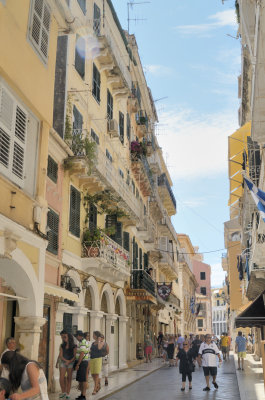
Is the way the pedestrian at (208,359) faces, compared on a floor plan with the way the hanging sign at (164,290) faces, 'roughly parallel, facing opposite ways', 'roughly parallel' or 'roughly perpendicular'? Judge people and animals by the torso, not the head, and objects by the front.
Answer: roughly parallel

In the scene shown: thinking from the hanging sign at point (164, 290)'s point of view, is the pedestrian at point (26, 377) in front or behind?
in front

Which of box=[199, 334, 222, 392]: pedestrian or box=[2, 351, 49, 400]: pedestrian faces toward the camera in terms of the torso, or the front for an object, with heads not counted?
box=[199, 334, 222, 392]: pedestrian

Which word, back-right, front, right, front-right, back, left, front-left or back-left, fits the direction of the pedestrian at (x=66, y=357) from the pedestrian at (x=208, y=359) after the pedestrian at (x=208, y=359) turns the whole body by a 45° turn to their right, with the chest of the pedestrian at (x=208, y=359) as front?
front

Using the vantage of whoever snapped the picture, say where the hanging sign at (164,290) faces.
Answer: facing the viewer

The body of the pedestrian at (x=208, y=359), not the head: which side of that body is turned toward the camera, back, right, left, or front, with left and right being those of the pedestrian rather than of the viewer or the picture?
front

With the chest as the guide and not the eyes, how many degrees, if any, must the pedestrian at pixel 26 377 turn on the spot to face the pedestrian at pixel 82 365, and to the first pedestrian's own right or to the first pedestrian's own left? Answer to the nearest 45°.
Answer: approximately 90° to the first pedestrian's own right

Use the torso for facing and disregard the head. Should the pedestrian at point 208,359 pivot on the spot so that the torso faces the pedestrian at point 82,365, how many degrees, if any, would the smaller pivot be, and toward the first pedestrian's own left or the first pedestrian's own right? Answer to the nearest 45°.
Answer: approximately 45° to the first pedestrian's own right

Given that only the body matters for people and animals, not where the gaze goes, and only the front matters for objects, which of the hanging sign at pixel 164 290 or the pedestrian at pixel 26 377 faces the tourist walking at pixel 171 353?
the hanging sign

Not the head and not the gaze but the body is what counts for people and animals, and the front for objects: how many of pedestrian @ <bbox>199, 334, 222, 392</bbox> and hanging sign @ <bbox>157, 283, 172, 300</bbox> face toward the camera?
2

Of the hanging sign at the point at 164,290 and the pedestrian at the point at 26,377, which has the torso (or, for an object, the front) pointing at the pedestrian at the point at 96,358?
the hanging sign
